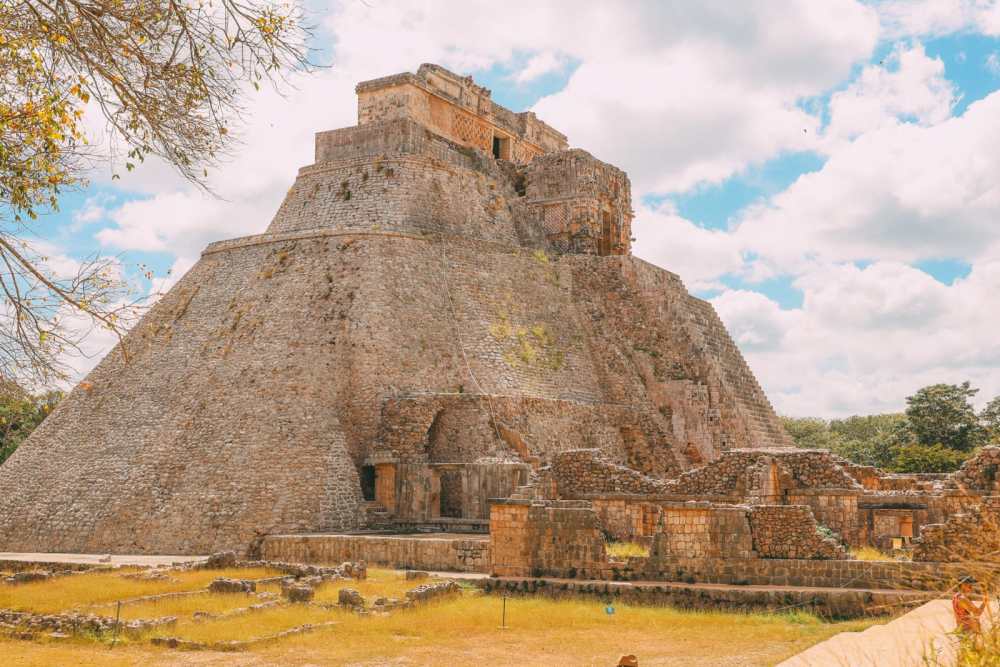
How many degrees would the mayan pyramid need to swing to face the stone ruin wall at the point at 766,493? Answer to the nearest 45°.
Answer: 0° — it already faces it

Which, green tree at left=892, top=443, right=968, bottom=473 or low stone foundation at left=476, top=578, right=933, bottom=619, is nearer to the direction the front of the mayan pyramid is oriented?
the low stone foundation

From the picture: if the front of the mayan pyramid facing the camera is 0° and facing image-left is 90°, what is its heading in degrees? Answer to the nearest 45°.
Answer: approximately 315°

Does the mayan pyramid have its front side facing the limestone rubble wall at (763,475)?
yes

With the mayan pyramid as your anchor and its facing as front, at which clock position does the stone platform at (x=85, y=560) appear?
The stone platform is roughly at 3 o'clock from the mayan pyramid.

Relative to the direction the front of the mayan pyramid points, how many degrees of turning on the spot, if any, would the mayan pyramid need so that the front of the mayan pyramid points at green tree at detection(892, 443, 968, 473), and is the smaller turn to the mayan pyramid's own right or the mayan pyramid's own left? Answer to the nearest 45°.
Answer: approximately 45° to the mayan pyramid's own left

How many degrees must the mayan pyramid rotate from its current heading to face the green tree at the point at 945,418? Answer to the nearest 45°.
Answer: approximately 90° to its left
